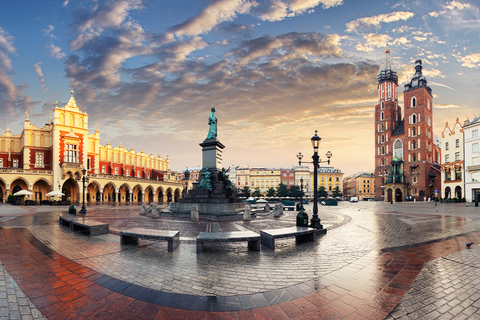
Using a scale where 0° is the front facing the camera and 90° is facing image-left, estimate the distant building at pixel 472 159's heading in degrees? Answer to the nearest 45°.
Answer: approximately 45°

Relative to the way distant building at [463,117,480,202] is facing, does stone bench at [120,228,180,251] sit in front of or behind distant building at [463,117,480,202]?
in front

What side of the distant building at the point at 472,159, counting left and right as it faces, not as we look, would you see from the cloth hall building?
front

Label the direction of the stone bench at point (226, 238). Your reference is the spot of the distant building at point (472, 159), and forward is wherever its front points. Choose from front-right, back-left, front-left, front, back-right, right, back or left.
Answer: front-left
